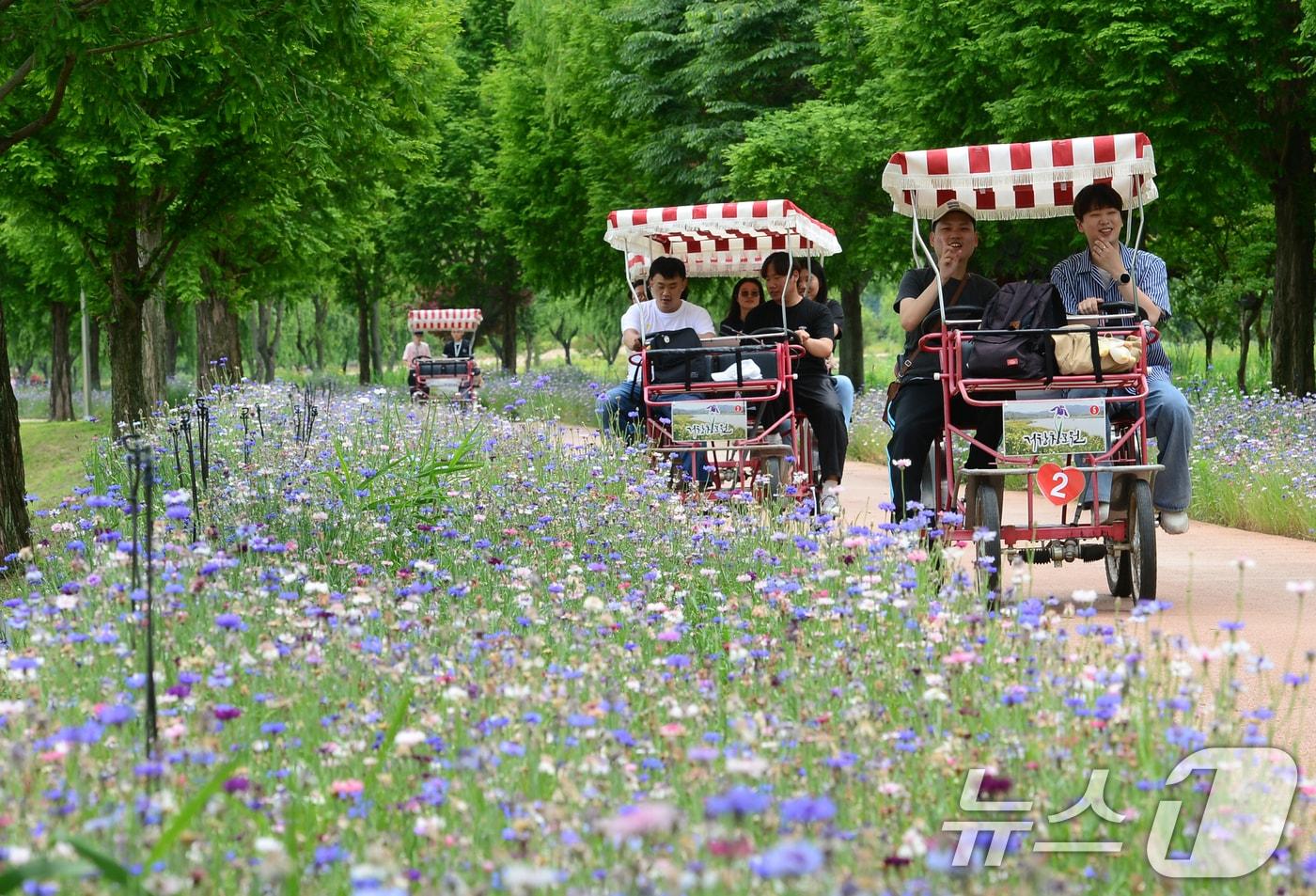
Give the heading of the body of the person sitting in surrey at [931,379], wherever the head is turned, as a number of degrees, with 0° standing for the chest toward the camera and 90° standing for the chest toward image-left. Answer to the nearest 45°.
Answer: approximately 0°

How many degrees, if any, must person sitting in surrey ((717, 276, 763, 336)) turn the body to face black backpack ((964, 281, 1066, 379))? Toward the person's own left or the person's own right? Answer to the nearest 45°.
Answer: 0° — they already face it

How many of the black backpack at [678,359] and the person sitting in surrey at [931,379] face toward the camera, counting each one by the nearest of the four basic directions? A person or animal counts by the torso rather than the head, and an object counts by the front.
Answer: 2

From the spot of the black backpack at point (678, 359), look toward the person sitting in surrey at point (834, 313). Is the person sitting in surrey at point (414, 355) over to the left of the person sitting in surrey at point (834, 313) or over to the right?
left

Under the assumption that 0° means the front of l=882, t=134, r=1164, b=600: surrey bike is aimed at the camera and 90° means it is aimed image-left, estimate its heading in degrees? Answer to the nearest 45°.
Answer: approximately 0°

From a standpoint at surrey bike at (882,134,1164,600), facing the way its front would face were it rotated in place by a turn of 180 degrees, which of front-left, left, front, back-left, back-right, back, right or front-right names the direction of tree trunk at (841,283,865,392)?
front

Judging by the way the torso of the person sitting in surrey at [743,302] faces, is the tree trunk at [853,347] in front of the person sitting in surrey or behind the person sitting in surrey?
behind
